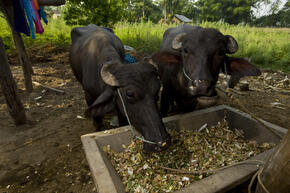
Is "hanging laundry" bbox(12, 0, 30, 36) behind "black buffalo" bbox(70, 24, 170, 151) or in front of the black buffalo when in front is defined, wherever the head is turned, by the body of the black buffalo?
behind

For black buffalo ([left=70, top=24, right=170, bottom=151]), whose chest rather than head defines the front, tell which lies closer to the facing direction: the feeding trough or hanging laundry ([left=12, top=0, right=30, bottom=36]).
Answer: the feeding trough

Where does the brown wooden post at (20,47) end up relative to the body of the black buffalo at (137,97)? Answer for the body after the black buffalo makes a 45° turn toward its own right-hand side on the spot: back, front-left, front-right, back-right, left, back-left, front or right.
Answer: back-right

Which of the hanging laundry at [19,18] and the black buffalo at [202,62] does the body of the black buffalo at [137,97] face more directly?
the black buffalo

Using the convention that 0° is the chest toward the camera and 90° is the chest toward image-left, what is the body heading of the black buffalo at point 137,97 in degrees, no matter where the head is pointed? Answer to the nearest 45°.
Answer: approximately 315°
